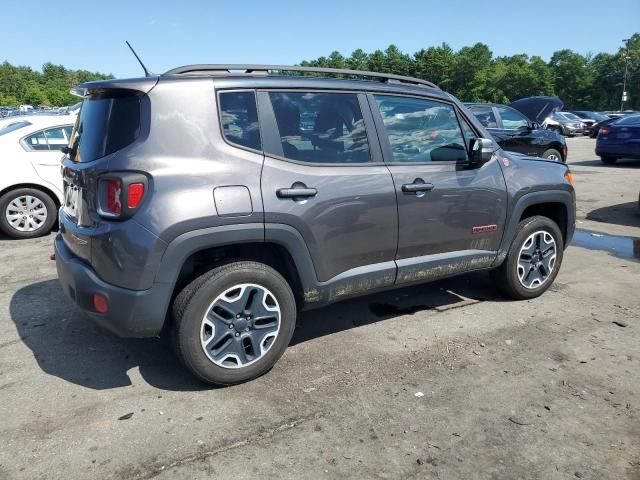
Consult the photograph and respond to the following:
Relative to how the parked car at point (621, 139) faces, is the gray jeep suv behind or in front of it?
behind

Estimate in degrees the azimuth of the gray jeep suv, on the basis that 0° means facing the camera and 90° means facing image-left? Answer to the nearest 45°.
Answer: approximately 225°

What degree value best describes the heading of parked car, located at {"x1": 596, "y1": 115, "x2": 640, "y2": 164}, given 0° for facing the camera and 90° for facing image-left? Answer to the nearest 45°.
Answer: approximately 225°

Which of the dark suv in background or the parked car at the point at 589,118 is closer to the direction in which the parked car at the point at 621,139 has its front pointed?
the parked car

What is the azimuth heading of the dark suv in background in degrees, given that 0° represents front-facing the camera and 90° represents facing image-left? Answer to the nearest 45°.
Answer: approximately 270°

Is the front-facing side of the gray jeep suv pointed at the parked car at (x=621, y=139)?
yes
